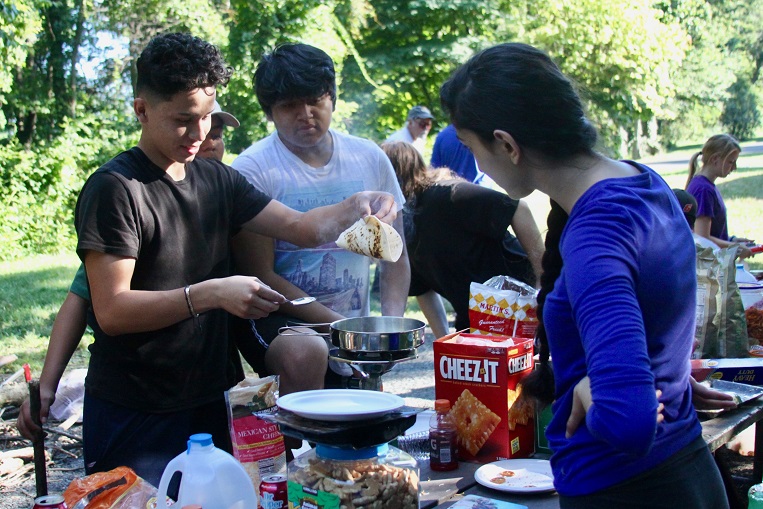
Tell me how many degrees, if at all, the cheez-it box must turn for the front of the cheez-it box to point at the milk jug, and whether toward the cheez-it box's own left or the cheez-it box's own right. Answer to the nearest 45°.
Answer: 0° — it already faces it

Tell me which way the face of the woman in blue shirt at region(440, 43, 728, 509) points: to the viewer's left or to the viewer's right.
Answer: to the viewer's left

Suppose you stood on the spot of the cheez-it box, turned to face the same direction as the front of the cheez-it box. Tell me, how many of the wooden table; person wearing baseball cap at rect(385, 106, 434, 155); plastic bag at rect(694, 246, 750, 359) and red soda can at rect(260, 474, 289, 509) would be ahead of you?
1

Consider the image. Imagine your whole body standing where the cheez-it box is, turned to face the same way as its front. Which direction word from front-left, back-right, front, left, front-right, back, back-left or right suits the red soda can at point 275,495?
front

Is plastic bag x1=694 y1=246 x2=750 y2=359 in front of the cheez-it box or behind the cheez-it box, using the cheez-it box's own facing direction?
behind

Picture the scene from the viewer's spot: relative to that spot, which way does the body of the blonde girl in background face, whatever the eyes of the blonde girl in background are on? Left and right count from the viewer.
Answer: facing to the right of the viewer

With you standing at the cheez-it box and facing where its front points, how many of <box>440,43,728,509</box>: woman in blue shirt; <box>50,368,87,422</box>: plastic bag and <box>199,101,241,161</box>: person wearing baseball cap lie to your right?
2

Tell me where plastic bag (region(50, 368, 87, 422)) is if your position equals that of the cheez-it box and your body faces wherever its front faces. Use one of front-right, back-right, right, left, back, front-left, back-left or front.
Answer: right

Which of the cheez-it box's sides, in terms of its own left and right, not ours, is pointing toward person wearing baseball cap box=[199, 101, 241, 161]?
right

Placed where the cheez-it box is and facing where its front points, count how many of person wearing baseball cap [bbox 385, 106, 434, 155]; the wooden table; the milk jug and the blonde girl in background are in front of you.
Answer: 1

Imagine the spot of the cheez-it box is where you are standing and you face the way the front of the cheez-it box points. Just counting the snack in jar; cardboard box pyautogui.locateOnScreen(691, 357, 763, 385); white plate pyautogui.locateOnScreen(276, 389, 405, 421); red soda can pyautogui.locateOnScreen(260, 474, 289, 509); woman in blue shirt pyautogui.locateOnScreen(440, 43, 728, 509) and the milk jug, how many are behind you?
1

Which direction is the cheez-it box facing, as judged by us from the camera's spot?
facing the viewer and to the left of the viewer
